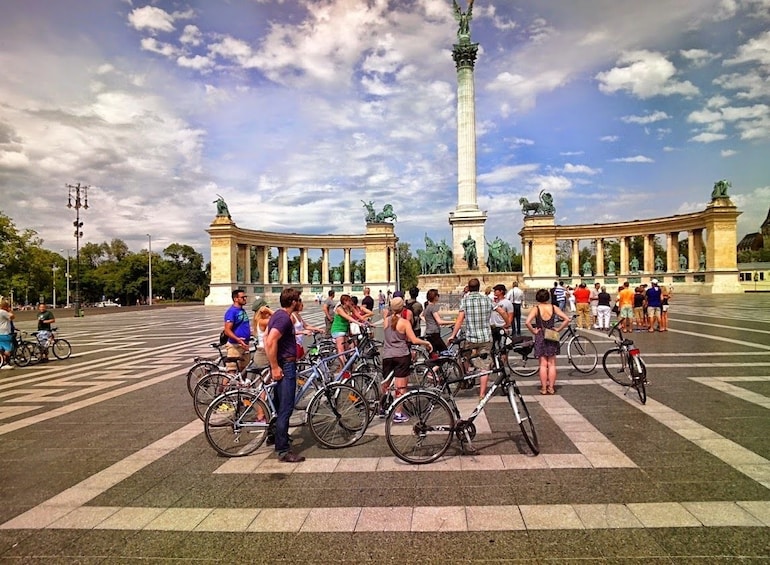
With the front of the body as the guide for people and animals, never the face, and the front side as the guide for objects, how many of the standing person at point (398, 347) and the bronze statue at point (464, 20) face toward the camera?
1

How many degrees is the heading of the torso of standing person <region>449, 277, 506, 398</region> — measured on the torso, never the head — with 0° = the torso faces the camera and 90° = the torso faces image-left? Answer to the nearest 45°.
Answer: approximately 180°

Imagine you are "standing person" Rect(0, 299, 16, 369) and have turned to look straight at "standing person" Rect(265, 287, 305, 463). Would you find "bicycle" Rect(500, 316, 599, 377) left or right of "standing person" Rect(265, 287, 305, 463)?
left

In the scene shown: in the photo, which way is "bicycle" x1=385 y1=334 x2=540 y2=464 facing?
to the viewer's right

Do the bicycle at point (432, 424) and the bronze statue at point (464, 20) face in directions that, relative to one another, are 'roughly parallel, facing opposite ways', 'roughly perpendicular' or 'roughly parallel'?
roughly perpendicular

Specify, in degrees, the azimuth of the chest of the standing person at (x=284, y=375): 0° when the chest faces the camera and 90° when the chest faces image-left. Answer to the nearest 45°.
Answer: approximately 270°

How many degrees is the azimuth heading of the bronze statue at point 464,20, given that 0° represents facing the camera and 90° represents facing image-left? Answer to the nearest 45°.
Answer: approximately 0°
